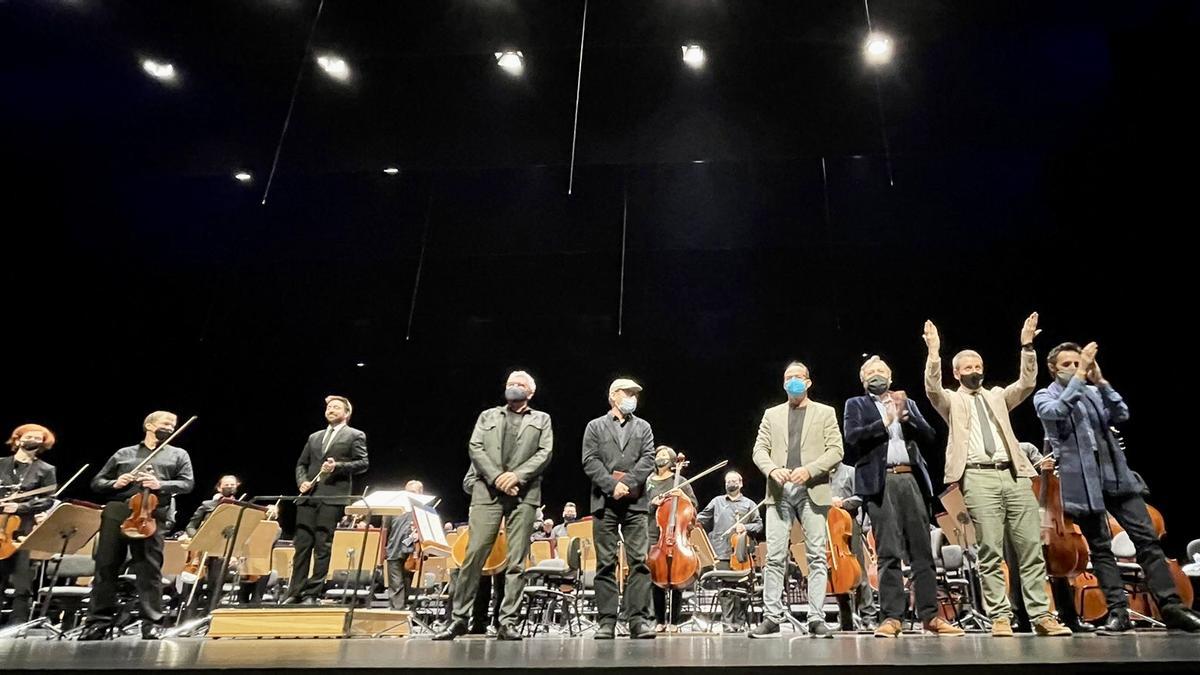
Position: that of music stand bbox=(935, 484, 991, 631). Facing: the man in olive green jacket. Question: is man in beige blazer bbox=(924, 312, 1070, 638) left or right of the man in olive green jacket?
left

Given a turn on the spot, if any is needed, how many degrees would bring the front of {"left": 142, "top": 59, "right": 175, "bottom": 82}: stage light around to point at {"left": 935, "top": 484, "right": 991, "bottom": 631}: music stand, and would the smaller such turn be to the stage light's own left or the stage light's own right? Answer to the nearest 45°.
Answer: approximately 45° to the stage light's own left

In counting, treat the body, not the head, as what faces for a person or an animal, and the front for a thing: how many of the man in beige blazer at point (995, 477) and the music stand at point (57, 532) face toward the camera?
1

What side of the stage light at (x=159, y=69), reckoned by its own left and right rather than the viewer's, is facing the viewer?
front

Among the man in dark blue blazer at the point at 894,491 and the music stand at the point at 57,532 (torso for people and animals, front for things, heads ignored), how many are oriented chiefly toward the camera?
1

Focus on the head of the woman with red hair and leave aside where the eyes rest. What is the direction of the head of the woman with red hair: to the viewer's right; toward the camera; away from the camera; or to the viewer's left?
toward the camera

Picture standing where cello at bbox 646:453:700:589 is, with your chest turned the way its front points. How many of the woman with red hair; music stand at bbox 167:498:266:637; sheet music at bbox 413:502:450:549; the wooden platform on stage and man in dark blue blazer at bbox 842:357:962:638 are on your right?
4

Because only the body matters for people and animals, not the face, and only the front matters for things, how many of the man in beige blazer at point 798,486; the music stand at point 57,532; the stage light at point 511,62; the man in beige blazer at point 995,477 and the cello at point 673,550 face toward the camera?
4

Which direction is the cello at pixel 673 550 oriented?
toward the camera

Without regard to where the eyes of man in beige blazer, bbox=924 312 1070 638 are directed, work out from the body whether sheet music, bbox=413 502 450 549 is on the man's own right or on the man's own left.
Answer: on the man's own right

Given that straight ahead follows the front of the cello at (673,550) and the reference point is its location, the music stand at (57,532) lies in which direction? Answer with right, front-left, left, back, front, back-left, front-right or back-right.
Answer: right

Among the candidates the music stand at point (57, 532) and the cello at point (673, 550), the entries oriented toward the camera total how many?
1
